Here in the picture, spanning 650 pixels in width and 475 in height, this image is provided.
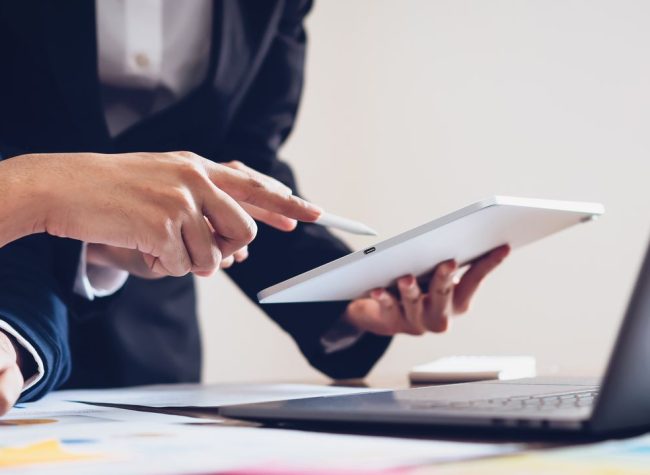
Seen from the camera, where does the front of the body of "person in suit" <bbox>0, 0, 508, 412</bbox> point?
toward the camera

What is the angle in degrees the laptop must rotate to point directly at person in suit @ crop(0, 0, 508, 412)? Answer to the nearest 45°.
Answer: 0° — it already faces them

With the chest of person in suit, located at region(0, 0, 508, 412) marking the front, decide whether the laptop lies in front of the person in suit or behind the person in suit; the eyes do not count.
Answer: in front

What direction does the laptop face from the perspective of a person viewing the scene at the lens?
facing away from the viewer and to the left of the viewer

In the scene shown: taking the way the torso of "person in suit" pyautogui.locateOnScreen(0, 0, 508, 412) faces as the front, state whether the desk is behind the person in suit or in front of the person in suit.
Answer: in front
